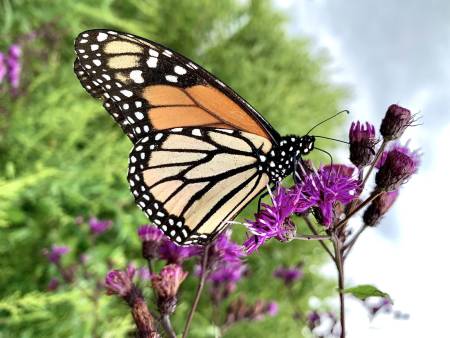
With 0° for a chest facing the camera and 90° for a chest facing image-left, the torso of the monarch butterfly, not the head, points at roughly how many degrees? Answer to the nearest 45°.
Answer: approximately 270°

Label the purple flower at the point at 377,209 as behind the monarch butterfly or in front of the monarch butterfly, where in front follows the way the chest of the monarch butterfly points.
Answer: in front

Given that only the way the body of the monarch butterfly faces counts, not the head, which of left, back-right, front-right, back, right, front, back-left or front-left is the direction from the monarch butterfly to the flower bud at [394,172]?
front-right

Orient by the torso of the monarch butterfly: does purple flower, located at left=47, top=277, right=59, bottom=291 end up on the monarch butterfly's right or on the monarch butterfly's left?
on the monarch butterfly's left

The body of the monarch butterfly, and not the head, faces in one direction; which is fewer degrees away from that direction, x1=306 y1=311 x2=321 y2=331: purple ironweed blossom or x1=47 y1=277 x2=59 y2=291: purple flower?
the purple ironweed blossom
